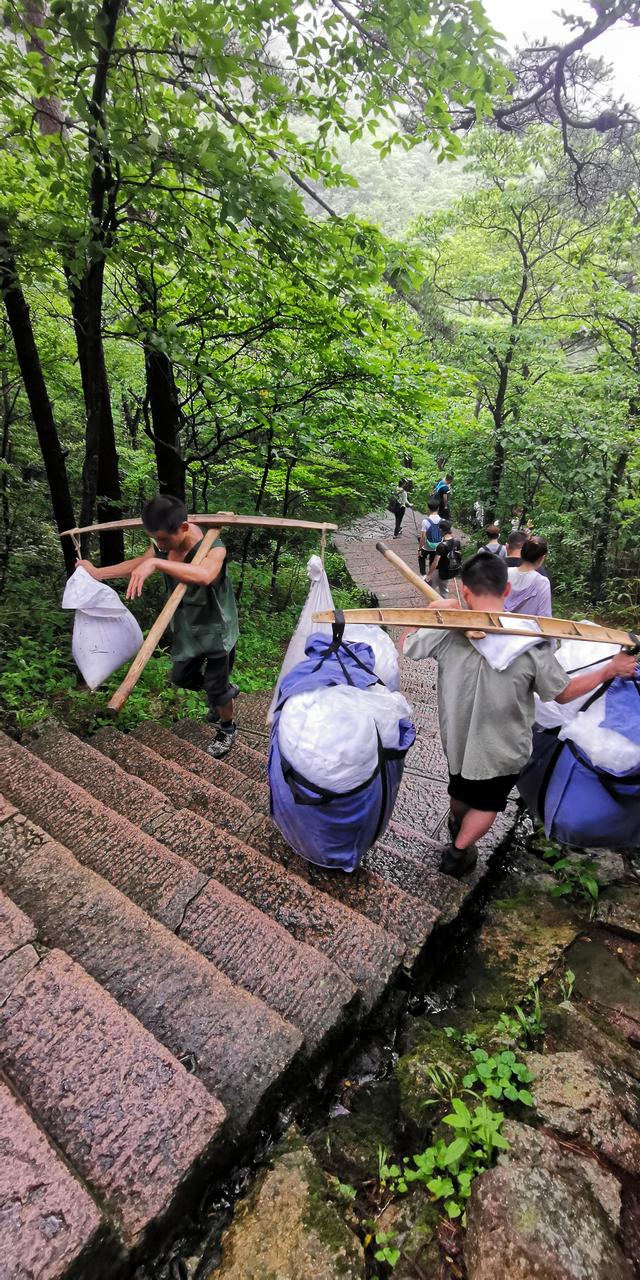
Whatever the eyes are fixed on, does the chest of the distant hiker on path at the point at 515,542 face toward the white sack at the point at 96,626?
no

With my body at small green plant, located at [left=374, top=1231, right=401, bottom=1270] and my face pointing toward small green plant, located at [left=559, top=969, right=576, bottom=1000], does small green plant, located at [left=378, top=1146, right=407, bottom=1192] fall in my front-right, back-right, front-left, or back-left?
front-left

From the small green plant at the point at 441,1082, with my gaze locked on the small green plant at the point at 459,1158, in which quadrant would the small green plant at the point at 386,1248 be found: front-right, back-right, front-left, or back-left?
front-right

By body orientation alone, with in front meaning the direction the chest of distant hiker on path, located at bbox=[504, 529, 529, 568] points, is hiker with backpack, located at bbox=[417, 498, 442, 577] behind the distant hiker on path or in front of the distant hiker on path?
in front

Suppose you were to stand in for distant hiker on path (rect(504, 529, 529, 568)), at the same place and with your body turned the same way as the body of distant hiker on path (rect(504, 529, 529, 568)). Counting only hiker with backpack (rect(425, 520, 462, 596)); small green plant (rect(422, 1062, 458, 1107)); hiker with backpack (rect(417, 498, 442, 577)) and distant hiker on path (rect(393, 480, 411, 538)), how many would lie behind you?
1

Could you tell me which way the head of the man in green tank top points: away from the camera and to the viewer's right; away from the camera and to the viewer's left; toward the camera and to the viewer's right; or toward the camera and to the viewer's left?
toward the camera and to the viewer's left
